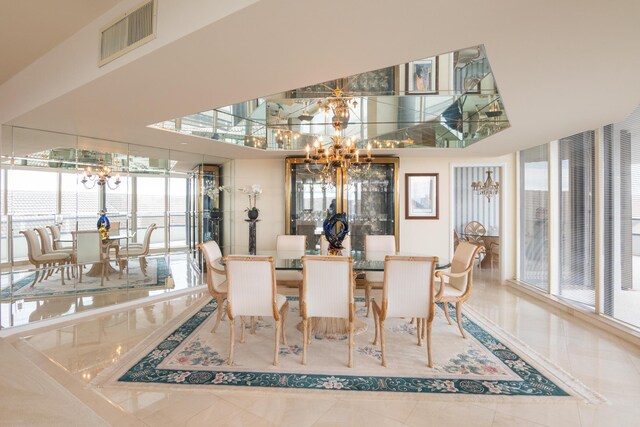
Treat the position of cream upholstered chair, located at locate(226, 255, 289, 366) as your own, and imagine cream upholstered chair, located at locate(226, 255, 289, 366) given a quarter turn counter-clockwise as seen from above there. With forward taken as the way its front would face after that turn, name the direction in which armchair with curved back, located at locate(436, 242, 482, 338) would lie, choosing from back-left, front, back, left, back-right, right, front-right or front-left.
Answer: back

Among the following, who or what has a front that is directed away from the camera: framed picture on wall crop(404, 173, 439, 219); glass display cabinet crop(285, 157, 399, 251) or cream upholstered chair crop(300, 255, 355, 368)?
the cream upholstered chair

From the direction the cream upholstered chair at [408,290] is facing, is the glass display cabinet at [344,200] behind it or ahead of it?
ahead

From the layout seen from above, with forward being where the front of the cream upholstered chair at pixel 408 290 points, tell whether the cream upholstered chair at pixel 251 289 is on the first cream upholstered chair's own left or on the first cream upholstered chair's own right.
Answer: on the first cream upholstered chair's own left

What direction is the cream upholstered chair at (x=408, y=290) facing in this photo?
away from the camera

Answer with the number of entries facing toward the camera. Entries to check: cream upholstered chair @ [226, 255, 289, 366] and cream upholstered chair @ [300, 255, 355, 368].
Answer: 0

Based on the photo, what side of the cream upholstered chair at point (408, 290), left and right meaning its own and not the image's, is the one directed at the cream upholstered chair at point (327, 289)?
left

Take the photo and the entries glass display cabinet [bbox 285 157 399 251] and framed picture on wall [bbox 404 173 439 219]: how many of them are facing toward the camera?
2

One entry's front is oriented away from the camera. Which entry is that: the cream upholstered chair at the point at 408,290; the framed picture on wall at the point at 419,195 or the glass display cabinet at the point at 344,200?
the cream upholstered chair

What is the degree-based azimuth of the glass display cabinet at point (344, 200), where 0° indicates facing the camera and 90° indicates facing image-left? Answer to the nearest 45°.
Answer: approximately 0°

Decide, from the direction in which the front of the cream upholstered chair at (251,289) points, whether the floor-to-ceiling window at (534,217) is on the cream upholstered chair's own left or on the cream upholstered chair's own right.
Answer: on the cream upholstered chair's own right

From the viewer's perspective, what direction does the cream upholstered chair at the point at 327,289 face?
away from the camera

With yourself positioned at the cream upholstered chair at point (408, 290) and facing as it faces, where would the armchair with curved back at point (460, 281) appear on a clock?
The armchair with curved back is roughly at 1 o'clock from the cream upholstered chair.

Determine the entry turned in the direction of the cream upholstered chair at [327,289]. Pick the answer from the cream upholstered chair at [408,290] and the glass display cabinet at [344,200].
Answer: the glass display cabinet

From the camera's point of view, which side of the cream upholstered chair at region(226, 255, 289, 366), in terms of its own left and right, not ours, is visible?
back

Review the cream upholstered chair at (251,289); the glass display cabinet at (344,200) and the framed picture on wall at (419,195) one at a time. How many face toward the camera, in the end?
2

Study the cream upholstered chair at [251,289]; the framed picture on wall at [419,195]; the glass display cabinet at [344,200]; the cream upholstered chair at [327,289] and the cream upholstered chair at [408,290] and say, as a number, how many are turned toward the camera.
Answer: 2
